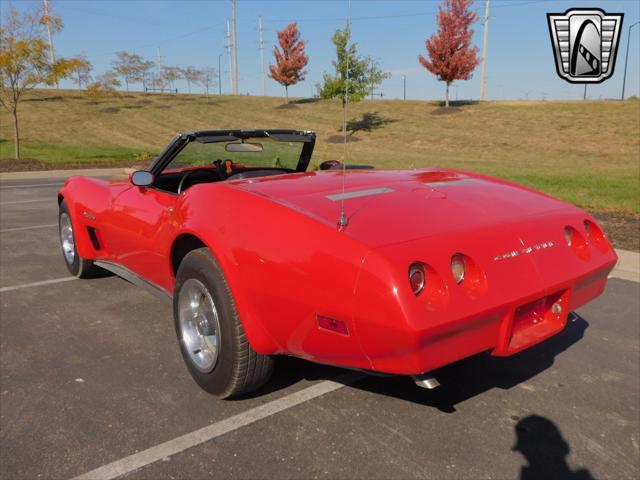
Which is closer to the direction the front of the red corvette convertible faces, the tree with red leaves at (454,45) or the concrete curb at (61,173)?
the concrete curb

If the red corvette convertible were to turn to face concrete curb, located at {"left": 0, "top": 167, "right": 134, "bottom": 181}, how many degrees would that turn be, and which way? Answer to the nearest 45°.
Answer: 0° — it already faces it

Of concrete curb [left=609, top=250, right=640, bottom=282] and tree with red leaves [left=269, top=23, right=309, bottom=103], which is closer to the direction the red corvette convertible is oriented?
the tree with red leaves

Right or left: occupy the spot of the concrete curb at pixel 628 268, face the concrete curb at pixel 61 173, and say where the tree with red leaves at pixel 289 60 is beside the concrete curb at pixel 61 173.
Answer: right

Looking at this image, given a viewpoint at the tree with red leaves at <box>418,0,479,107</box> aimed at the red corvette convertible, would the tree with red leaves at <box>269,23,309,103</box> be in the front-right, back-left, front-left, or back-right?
back-right

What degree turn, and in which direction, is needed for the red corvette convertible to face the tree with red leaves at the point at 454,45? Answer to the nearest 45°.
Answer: approximately 45° to its right

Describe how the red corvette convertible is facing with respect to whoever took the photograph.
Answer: facing away from the viewer and to the left of the viewer
